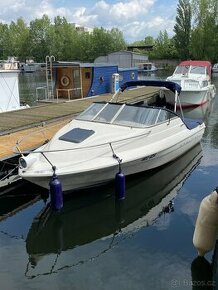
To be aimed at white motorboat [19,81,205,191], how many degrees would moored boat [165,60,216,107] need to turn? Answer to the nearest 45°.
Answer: approximately 45° to its left

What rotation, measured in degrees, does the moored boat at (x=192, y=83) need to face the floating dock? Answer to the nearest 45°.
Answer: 0° — it already faces it

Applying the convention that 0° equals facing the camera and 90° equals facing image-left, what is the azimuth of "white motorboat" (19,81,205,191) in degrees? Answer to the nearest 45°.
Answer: approximately 45°

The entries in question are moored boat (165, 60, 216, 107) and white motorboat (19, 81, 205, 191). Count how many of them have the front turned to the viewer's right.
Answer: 0

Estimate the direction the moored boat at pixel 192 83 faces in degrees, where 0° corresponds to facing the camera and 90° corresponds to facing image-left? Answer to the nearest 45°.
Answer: approximately 45°

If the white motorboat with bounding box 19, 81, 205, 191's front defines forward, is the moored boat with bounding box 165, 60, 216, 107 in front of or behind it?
behind
